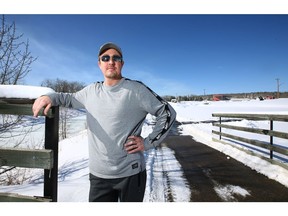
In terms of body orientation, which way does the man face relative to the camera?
toward the camera

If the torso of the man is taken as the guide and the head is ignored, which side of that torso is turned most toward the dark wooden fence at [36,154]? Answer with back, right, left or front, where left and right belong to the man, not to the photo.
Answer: right
